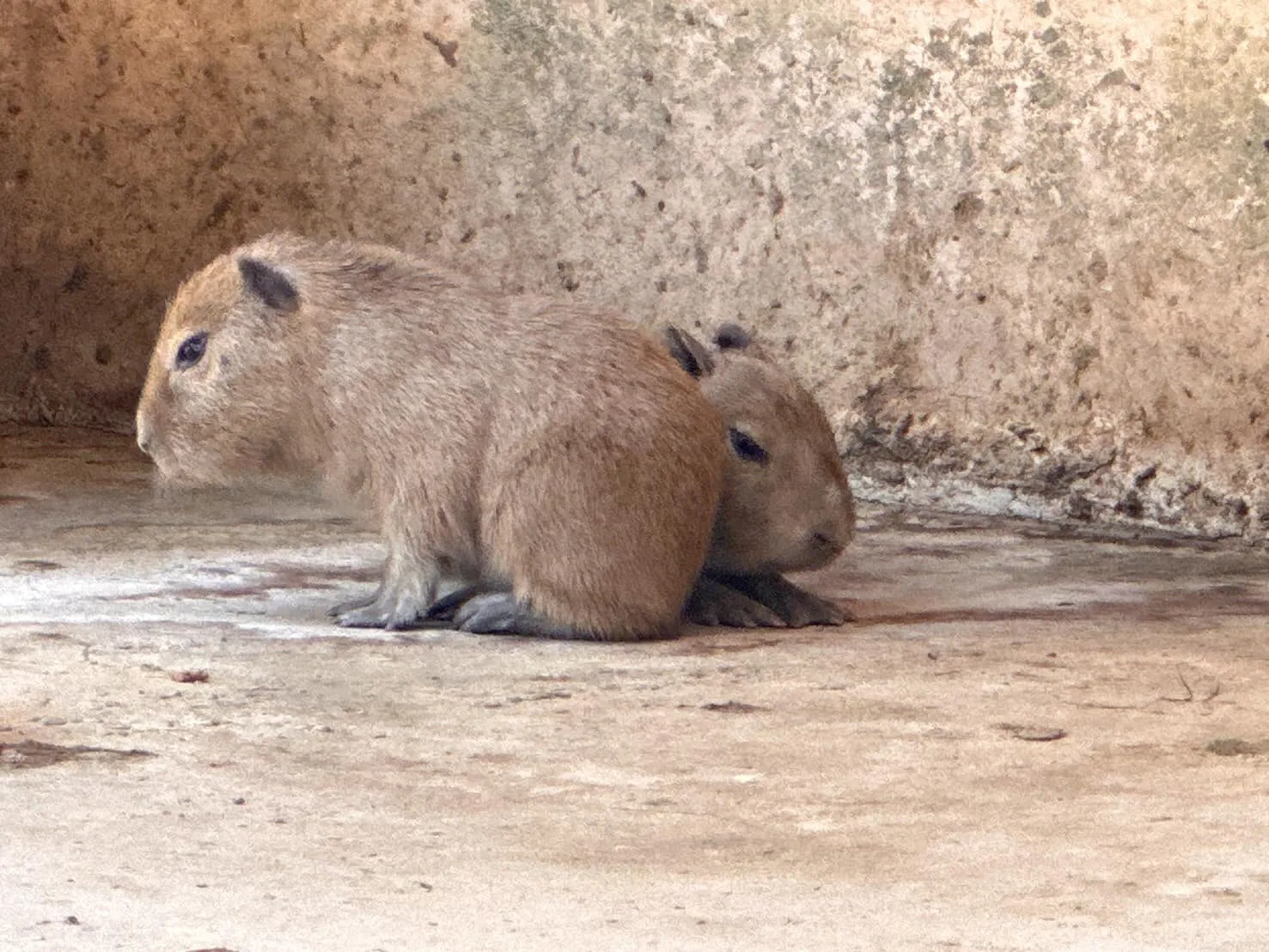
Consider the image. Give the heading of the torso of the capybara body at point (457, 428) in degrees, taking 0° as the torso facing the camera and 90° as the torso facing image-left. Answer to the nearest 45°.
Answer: approximately 90°
